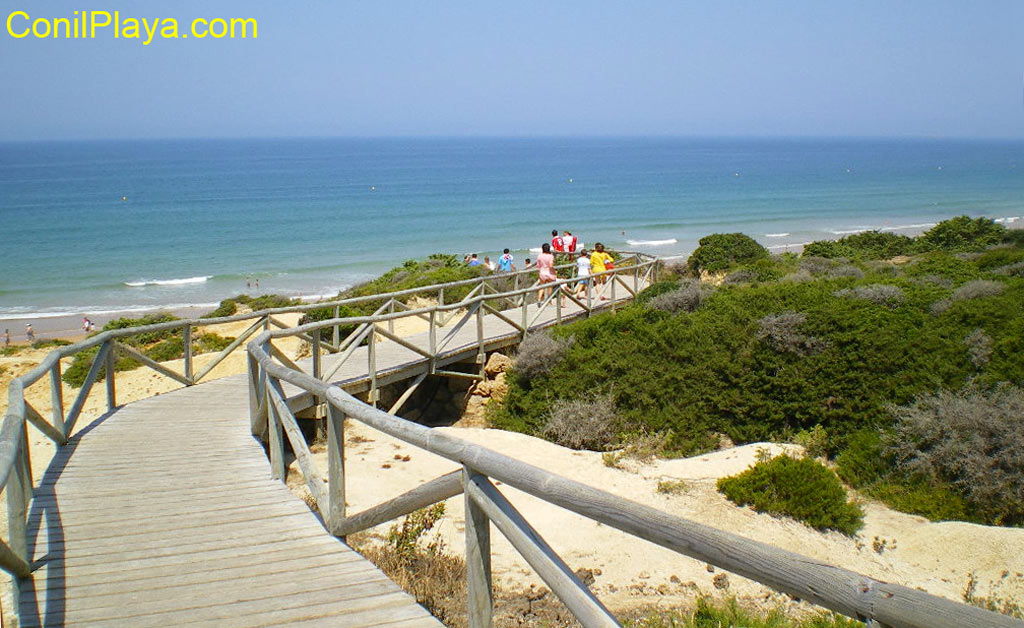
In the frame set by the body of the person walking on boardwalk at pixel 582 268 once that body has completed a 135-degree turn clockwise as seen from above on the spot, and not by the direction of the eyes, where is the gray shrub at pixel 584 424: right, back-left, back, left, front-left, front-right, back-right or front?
front-right

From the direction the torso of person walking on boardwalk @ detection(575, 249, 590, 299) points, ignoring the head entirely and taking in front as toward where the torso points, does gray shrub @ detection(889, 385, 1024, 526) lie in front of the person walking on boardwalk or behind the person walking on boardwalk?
behind

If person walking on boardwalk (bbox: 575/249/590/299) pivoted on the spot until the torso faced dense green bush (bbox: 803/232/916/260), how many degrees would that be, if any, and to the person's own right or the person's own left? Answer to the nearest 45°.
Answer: approximately 45° to the person's own right

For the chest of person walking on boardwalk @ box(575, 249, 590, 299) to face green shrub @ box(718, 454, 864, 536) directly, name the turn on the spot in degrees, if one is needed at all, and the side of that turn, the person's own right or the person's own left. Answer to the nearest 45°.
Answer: approximately 180°

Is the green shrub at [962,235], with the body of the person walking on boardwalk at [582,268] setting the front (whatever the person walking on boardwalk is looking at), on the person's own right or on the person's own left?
on the person's own right

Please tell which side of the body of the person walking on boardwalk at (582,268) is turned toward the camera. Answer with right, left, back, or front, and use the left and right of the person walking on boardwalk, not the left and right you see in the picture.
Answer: back

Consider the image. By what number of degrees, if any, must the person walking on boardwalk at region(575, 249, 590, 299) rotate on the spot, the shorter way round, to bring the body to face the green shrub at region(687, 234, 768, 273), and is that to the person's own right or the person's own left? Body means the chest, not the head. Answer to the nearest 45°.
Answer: approximately 45° to the person's own right
